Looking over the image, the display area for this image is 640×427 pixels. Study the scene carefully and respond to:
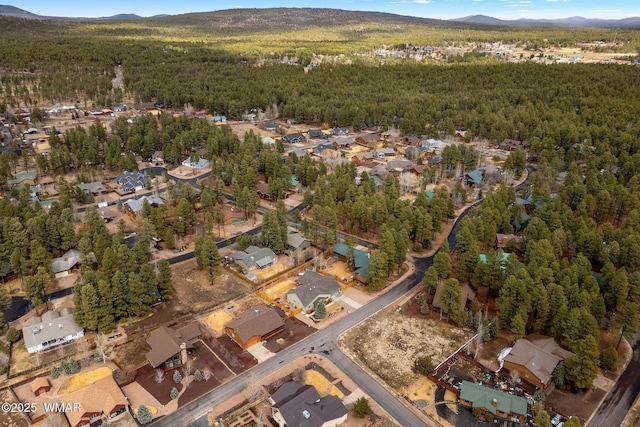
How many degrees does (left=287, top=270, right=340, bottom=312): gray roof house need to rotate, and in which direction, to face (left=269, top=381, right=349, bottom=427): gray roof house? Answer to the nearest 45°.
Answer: approximately 45° to its right

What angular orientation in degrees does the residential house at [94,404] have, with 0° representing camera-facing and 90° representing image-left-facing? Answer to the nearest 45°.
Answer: approximately 315°

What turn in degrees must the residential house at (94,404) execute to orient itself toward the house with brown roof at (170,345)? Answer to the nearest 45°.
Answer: approximately 90° to its left

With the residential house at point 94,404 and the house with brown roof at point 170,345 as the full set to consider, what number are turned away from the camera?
0

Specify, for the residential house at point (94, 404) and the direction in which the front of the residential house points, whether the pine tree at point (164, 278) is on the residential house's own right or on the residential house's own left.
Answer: on the residential house's own left

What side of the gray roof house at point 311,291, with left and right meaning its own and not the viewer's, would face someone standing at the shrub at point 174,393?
right

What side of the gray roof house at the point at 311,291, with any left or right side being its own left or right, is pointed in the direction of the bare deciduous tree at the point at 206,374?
right

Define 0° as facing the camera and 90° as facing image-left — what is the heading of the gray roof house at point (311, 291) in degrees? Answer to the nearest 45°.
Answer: approximately 315°

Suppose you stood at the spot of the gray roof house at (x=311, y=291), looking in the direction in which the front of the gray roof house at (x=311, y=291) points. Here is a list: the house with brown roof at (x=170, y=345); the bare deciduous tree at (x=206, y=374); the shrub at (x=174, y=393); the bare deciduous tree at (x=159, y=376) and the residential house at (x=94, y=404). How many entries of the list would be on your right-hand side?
5

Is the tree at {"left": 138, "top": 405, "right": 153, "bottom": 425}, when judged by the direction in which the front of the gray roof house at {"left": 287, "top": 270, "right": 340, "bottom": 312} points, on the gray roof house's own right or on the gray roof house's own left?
on the gray roof house's own right

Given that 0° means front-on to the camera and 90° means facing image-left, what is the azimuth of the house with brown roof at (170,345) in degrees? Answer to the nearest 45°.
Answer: approximately 315°
